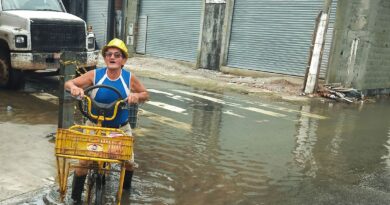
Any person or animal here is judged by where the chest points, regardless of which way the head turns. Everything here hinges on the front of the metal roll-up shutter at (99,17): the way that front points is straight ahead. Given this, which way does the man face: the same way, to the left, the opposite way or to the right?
the same way

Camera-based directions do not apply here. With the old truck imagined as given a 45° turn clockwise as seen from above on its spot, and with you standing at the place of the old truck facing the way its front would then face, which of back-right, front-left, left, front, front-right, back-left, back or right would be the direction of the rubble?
left

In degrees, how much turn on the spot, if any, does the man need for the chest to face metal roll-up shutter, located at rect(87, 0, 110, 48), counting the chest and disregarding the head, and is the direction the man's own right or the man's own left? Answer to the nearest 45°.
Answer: approximately 180°

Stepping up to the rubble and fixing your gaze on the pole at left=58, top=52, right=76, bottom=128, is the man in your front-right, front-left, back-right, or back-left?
front-left

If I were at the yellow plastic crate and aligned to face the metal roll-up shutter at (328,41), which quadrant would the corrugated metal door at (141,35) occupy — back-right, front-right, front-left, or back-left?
front-left

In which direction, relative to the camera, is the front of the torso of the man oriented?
toward the camera

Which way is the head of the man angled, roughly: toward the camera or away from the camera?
toward the camera

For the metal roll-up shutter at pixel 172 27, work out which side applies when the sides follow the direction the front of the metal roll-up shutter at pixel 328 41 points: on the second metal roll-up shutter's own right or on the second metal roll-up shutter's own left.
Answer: on the second metal roll-up shutter's own right

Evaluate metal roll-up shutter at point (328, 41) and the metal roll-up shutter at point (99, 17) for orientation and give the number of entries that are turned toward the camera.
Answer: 2

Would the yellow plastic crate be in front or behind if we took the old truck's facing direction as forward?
in front

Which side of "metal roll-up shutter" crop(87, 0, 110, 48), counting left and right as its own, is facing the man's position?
front

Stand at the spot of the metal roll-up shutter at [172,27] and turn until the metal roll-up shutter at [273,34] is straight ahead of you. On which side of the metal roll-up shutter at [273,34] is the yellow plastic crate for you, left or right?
right

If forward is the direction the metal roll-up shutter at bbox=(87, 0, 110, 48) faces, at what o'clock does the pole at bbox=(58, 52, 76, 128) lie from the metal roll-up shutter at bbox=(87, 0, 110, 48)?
The pole is roughly at 12 o'clock from the metal roll-up shutter.

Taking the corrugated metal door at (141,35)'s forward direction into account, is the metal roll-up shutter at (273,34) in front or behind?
in front

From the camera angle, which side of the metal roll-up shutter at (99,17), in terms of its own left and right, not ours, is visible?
front
